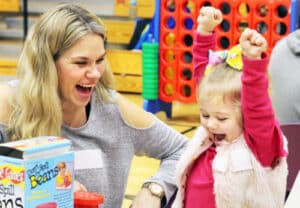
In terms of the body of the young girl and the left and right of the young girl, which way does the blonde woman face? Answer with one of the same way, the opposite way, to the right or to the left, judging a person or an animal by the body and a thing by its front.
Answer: to the left

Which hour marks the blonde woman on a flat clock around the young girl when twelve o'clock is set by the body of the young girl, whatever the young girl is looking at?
The blonde woman is roughly at 2 o'clock from the young girl.

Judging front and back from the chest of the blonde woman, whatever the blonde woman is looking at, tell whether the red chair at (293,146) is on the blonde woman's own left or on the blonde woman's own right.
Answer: on the blonde woman's own left

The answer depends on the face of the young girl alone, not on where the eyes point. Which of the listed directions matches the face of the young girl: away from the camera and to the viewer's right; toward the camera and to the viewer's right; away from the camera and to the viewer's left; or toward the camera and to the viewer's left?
toward the camera and to the viewer's left

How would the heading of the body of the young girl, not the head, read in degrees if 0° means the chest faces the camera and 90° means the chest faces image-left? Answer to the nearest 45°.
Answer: approximately 45°

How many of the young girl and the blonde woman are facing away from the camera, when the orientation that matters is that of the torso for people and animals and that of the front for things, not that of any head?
0

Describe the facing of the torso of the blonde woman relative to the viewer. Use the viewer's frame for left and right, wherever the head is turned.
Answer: facing the viewer and to the right of the viewer

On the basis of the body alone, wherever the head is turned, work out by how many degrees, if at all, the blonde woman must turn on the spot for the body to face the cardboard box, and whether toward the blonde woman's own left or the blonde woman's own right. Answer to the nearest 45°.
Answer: approximately 45° to the blonde woman's own right

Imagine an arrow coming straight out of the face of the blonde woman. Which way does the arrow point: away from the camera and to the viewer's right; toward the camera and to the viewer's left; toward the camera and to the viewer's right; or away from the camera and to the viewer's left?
toward the camera and to the viewer's right
